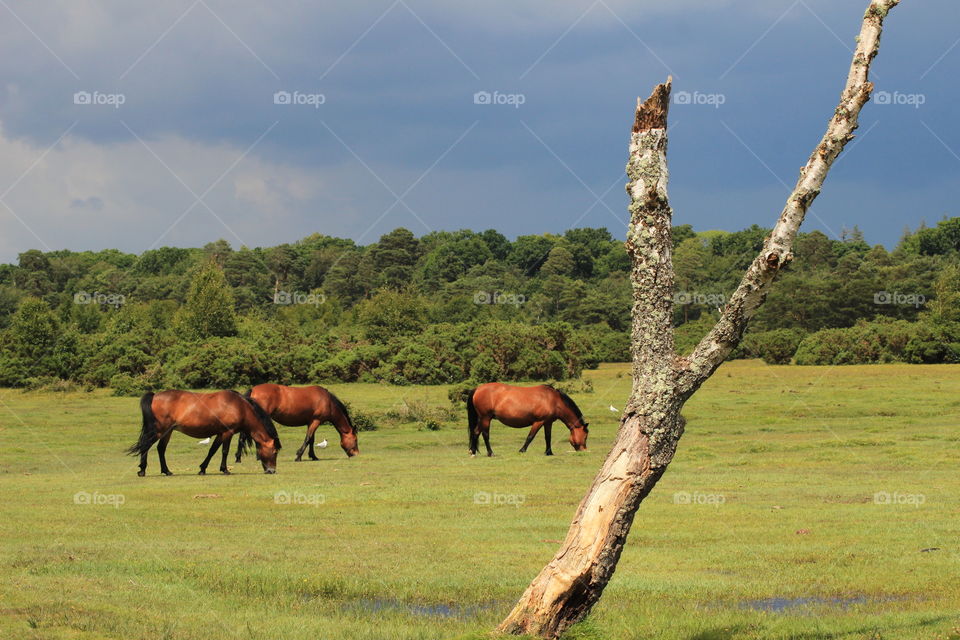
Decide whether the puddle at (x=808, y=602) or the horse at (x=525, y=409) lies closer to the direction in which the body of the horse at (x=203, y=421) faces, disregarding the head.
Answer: the horse

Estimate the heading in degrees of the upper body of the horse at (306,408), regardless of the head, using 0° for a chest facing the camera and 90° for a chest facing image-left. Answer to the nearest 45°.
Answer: approximately 270°

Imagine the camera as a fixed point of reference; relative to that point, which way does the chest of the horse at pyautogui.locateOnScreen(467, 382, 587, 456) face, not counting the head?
to the viewer's right

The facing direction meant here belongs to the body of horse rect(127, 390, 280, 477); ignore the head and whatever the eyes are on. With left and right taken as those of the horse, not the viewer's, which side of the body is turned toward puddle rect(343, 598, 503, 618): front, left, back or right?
right

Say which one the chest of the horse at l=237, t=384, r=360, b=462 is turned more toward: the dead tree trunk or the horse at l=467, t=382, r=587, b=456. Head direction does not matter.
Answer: the horse

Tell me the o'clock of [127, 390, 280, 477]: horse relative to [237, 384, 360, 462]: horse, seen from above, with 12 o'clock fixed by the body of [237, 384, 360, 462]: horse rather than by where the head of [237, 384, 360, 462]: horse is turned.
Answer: [127, 390, 280, 477]: horse is roughly at 4 o'clock from [237, 384, 360, 462]: horse.

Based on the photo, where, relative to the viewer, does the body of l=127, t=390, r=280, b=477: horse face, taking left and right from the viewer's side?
facing to the right of the viewer

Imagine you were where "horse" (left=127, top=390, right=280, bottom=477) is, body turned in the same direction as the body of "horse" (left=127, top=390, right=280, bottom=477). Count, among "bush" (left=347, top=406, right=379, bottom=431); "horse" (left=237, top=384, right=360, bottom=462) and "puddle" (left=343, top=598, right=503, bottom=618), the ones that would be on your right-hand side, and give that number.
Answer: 1

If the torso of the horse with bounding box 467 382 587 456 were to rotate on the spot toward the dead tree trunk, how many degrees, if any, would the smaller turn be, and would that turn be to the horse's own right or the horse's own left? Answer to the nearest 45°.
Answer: approximately 90° to the horse's own right

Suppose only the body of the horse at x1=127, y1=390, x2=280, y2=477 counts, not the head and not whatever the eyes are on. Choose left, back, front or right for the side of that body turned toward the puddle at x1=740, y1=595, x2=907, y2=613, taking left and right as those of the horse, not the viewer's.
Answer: right

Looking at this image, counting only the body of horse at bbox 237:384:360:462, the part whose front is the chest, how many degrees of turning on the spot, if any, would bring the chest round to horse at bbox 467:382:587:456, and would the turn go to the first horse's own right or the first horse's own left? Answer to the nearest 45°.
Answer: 0° — it already faces it
